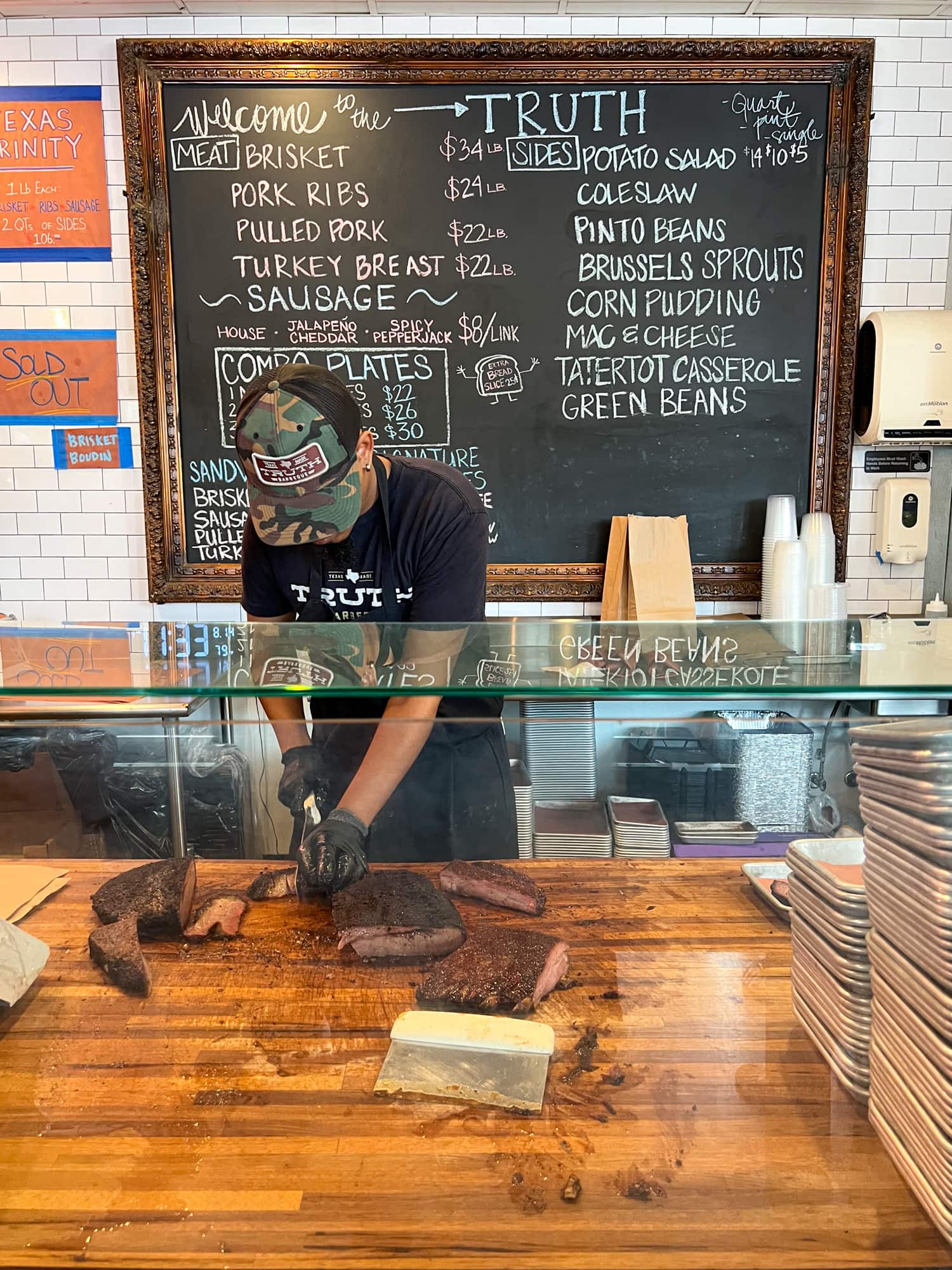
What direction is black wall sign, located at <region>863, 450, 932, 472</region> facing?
toward the camera

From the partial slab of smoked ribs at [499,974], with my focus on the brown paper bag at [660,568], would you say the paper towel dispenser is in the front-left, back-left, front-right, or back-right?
front-right

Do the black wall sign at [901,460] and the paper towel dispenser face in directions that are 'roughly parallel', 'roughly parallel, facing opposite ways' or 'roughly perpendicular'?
roughly parallel

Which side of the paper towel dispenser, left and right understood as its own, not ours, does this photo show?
front

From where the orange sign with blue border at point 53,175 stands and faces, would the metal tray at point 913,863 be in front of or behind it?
in front

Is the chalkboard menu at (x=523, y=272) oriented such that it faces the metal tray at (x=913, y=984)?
yes

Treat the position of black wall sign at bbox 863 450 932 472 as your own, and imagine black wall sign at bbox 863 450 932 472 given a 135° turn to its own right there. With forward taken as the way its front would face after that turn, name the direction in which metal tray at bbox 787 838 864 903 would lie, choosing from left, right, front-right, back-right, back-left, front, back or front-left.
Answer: back-left

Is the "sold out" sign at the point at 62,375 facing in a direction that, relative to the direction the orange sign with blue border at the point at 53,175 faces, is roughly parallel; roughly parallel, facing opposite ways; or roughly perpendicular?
roughly parallel

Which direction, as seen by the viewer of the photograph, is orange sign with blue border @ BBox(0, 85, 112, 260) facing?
facing the viewer

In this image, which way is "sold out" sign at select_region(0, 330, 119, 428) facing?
toward the camera

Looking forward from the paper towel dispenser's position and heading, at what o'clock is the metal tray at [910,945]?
The metal tray is roughly at 12 o'clock from the paper towel dispenser.

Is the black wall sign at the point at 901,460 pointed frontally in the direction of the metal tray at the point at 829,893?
yes

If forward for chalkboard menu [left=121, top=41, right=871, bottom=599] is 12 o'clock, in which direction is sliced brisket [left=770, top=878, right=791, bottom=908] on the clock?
The sliced brisket is roughly at 12 o'clock from the chalkboard menu.

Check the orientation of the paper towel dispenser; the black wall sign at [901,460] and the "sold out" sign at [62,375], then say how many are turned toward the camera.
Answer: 3

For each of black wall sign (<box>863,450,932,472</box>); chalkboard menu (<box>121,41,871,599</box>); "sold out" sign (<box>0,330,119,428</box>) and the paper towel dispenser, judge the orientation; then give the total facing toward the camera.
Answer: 4

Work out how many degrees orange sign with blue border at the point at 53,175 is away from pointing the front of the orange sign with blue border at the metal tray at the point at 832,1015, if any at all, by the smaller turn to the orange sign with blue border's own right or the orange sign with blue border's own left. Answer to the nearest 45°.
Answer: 0° — it already faces it

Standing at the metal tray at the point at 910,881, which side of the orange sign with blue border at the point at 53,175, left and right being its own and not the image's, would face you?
front

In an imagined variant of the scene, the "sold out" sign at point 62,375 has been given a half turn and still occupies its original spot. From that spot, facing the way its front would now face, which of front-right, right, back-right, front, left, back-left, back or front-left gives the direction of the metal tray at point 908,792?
back

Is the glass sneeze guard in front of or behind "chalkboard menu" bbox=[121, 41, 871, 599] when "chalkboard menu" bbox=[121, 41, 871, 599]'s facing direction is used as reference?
in front
